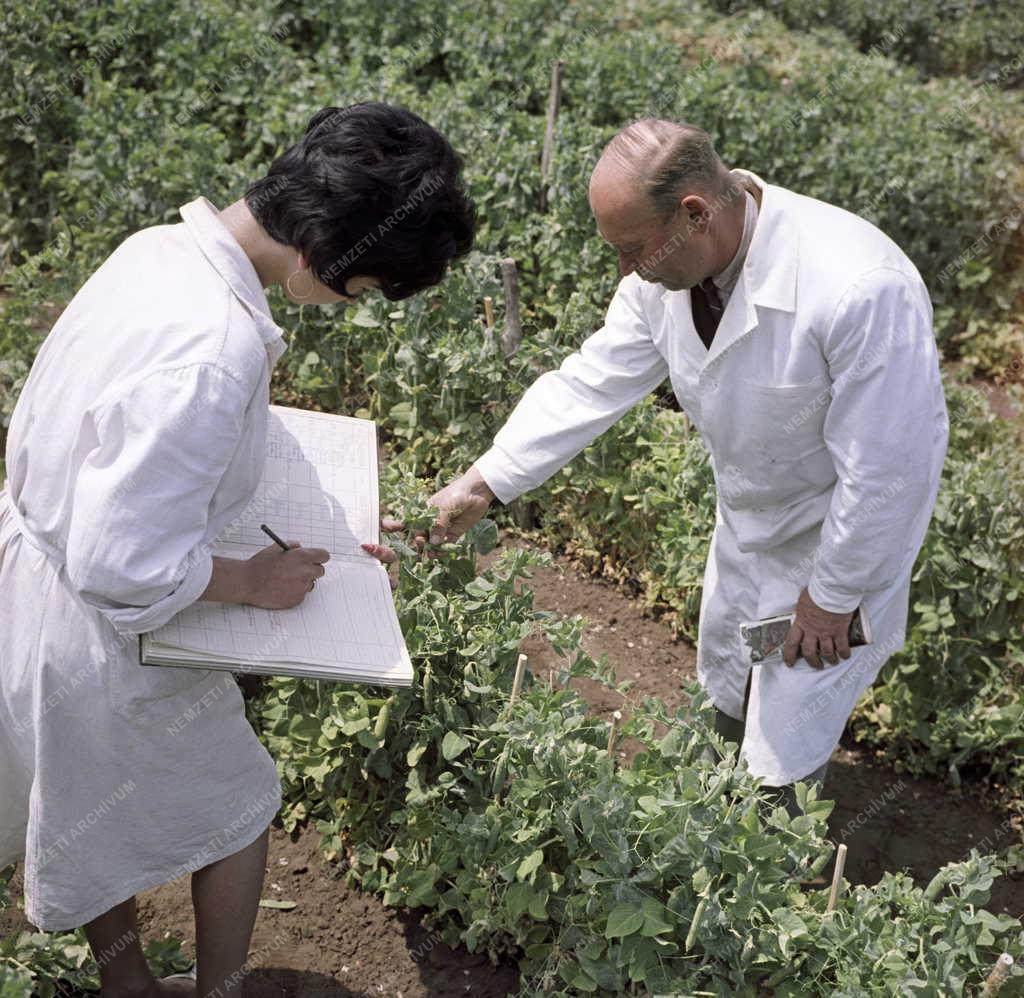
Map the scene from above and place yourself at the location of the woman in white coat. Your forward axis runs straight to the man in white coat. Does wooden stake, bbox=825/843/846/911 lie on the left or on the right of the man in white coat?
right

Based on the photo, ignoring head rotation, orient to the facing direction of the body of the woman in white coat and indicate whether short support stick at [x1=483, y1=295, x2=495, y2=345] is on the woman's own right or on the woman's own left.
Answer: on the woman's own left

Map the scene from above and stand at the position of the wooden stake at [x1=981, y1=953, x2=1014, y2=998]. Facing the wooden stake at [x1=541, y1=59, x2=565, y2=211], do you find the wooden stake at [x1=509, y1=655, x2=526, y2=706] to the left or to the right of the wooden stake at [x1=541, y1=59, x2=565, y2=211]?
left

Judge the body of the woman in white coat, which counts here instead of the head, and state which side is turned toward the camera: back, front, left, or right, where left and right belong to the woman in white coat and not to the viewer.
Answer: right

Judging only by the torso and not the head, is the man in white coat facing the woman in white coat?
yes

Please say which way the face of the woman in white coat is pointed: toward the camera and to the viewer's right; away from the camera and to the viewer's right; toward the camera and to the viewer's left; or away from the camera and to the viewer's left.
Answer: away from the camera and to the viewer's right

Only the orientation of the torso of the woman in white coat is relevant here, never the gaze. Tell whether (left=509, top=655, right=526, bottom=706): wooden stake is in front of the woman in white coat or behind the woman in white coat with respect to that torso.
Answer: in front

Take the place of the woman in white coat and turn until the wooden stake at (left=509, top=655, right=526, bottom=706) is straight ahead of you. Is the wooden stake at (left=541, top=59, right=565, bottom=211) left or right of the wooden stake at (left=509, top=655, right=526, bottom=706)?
left

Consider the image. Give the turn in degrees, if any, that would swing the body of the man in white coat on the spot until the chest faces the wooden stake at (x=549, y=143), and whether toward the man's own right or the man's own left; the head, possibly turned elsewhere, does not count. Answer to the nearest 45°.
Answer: approximately 135° to the man's own right

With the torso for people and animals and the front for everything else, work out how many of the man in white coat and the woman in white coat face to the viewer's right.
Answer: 1

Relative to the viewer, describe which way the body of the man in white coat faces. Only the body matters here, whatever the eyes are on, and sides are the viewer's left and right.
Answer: facing the viewer and to the left of the viewer

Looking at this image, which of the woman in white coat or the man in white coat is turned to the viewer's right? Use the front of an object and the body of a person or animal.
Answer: the woman in white coat

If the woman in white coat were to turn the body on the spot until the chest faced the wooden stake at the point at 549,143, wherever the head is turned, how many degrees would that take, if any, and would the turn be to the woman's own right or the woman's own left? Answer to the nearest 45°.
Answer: approximately 90° to the woman's own left
